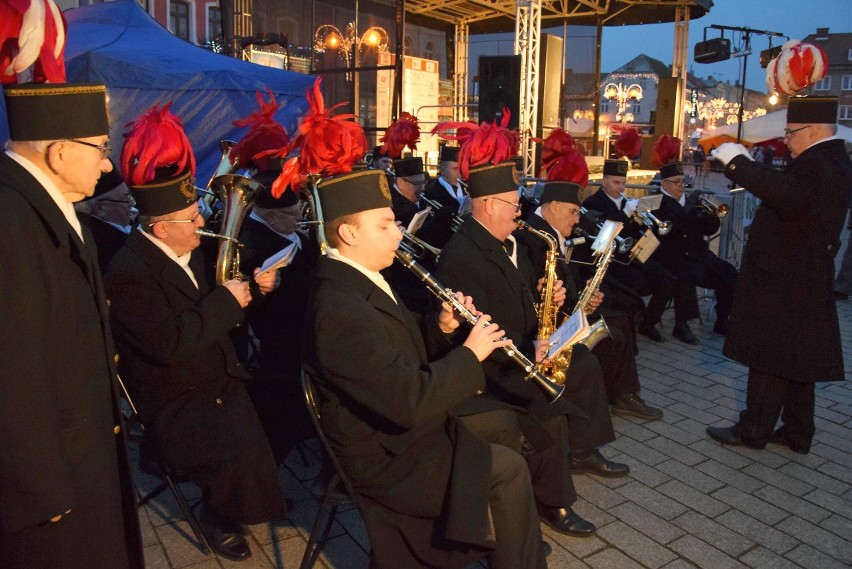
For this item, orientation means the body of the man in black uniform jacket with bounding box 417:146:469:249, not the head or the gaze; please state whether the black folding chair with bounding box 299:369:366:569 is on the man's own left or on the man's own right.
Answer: on the man's own right

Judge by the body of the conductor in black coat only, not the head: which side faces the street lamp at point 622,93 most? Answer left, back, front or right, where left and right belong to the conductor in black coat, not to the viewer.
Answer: right

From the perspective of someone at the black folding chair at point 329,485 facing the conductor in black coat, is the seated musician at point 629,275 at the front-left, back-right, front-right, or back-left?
front-left

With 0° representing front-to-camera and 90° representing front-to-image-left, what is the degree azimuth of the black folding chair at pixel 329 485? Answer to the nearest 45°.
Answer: approximately 270°

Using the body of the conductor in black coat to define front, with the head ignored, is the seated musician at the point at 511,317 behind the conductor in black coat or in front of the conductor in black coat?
in front

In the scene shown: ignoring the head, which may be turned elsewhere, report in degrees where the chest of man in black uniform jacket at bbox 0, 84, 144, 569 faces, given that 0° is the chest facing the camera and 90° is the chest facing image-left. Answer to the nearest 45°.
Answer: approximately 270°

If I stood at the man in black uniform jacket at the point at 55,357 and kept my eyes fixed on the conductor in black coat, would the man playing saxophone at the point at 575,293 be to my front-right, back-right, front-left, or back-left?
front-left

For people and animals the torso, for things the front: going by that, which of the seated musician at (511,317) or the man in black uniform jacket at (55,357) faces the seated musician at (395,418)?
the man in black uniform jacket

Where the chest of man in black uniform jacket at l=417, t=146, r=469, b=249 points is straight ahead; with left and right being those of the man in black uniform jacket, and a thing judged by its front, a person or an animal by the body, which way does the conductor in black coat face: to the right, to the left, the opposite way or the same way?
the opposite way

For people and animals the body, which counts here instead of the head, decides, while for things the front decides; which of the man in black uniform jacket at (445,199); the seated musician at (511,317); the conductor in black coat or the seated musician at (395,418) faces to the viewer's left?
the conductor in black coat

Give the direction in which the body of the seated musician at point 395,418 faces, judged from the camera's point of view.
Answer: to the viewer's right

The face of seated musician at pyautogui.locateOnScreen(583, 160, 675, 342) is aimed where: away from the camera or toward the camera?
toward the camera

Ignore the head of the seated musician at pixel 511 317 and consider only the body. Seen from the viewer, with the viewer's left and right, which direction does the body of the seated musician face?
facing to the right of the viewer

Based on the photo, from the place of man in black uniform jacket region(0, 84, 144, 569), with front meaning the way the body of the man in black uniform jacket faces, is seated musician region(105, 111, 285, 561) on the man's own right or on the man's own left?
on the man's own left

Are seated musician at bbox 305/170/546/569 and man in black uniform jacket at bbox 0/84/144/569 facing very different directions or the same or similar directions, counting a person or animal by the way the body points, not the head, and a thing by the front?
same or similar directions

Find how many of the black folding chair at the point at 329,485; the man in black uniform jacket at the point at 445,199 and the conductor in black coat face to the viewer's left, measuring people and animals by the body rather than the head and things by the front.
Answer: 1
